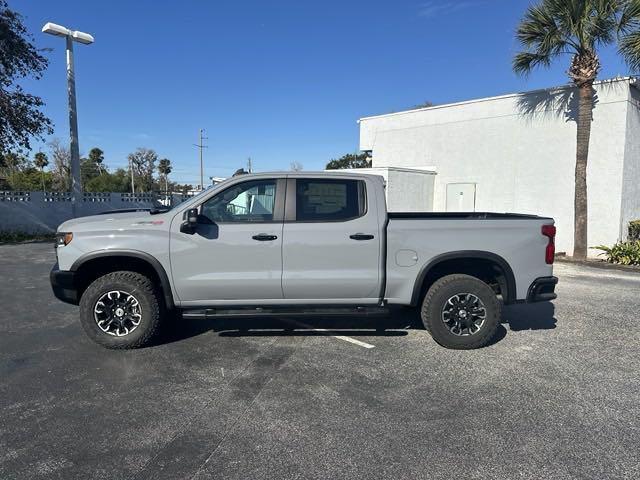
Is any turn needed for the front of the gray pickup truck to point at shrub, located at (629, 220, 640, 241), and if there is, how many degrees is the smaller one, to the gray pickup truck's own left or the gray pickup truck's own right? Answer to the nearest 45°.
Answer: approximately 135° to the gray pickup truck's own right

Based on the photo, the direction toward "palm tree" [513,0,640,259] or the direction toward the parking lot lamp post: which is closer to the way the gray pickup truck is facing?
the parking lot lamp post

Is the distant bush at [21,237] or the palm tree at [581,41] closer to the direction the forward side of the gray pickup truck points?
the distant bush

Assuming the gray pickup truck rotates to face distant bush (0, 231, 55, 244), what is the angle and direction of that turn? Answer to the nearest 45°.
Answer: approximately 45° to its right

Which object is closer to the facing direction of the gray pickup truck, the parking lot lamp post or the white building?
the parking lot lamp post

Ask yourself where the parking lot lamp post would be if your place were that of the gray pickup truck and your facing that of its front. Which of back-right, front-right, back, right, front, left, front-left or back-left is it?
front-right

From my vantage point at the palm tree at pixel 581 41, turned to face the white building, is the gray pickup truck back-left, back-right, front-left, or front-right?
back-left

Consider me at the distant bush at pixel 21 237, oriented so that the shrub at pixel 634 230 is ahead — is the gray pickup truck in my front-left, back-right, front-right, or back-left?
front-right

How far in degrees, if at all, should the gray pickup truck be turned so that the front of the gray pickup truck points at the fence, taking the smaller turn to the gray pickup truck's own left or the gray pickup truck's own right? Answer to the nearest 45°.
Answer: approximately 45° to the gray pickup truck's own right

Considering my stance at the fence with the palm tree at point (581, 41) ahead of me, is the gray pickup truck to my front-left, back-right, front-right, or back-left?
front-right

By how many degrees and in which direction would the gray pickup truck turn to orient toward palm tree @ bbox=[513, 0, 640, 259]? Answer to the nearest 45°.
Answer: approximately 135° to its right

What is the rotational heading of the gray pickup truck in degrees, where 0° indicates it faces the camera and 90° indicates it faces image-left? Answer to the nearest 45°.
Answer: approximately 90°

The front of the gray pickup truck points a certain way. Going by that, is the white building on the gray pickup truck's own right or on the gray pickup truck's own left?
on the gray pickup truck's own right

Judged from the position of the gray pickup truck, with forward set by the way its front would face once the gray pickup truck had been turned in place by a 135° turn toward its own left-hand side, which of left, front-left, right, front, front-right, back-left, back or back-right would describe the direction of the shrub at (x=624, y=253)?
left

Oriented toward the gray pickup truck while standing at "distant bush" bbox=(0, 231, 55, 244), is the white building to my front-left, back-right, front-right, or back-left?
front-left
